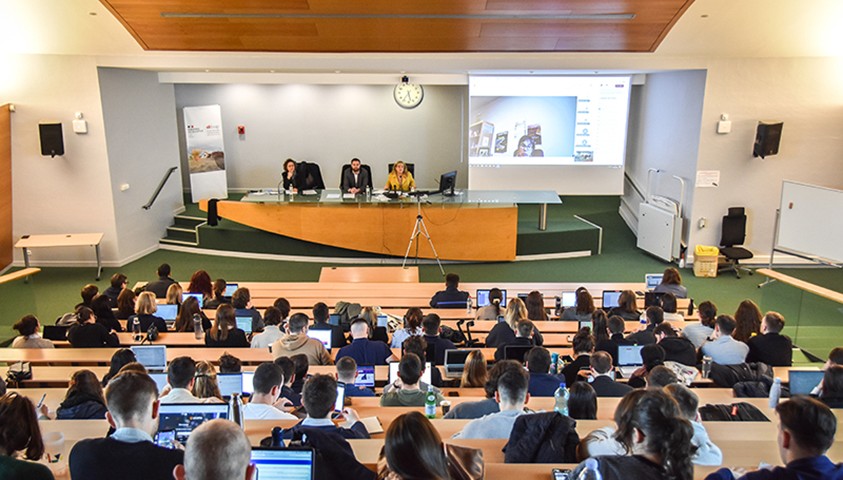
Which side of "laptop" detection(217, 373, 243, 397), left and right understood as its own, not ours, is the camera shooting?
front

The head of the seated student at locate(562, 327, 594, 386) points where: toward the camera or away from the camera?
away from the camera

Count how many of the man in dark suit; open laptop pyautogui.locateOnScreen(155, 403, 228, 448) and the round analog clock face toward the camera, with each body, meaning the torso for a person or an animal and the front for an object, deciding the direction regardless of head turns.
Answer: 3

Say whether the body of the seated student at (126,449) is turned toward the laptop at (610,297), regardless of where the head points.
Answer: no

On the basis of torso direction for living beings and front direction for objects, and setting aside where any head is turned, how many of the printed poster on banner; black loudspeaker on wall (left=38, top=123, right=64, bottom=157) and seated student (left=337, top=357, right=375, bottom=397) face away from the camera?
1

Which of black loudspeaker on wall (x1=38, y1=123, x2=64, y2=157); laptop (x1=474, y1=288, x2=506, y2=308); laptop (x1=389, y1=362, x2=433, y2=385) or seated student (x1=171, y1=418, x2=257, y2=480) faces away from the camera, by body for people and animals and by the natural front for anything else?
the seated student

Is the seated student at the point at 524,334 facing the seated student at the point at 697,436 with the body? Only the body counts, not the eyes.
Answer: no

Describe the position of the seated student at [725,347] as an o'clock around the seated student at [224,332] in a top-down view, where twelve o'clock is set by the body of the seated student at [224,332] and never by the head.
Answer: the seated student at [725,347] is roughly at 4 o'clock from the seated student at [224,332].

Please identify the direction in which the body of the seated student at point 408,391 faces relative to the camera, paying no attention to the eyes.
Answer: away from the camera

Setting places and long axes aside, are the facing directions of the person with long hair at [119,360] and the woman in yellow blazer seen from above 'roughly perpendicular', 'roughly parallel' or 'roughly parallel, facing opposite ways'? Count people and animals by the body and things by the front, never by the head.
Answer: roughly parallel, facing opposite ways

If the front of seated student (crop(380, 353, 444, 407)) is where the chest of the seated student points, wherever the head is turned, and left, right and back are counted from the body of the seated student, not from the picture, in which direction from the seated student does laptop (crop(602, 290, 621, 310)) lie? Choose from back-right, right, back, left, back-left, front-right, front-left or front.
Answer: front-right

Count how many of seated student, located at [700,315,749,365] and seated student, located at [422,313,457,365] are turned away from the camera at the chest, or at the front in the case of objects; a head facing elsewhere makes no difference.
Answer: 2

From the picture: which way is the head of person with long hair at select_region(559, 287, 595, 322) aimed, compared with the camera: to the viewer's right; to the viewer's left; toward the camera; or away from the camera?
away from the camera

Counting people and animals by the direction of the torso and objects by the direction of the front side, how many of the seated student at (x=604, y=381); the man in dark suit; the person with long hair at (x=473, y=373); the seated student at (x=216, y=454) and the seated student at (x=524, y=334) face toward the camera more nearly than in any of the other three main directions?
1

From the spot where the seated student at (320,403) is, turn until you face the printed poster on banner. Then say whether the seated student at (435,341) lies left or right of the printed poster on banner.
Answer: right

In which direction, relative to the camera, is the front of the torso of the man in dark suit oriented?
toward the camera

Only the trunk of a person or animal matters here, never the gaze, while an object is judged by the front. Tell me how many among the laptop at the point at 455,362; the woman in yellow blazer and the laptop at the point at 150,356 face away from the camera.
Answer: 0

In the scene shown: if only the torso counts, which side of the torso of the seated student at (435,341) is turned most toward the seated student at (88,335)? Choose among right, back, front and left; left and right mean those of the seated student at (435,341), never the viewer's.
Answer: left

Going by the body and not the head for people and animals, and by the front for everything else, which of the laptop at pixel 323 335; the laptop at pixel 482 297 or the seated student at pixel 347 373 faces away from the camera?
the seated student

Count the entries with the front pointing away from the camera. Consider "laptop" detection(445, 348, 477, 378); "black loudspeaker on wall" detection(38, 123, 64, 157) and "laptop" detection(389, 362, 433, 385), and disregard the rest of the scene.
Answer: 0

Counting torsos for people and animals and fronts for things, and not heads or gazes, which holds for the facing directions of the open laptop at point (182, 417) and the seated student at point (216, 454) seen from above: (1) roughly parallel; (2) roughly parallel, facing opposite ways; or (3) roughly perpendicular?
roughly parallel, facing opposite ways

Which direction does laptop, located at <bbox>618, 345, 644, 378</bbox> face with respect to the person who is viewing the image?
facing the viewer

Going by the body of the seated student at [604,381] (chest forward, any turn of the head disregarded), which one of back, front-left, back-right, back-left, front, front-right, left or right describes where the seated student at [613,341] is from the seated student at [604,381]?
front
